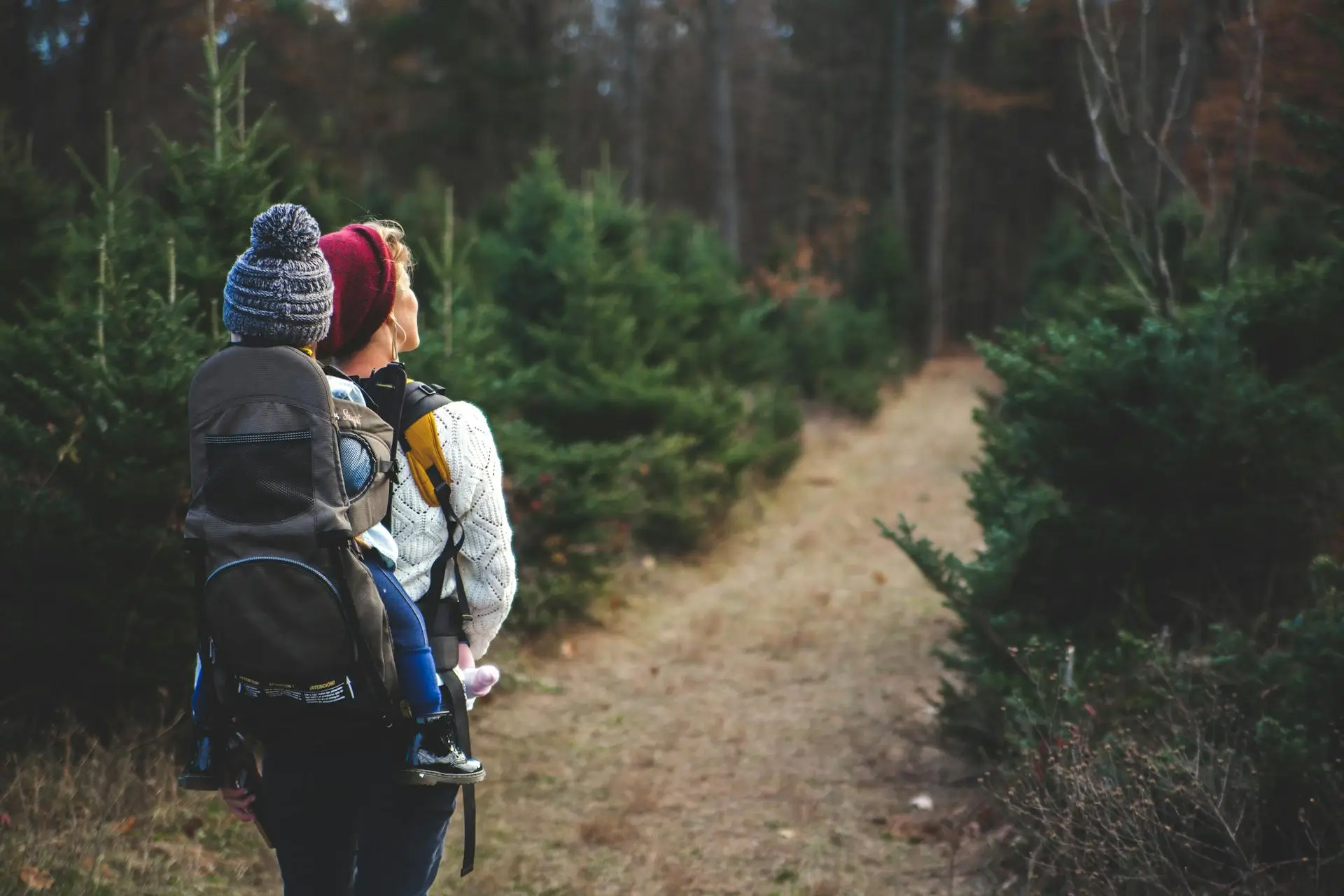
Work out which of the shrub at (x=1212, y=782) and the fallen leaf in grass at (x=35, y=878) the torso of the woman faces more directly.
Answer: the shrub

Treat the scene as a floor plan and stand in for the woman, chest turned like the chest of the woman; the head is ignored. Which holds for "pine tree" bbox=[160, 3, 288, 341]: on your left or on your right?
on your left

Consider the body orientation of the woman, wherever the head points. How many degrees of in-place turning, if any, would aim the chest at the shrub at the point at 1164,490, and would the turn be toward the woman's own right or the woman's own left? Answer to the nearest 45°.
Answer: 0° — they already face it

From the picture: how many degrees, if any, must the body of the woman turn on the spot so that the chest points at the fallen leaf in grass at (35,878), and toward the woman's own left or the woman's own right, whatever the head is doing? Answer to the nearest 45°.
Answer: approximately 90° to the woman's own left

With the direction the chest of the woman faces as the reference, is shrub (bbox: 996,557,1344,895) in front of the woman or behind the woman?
in front

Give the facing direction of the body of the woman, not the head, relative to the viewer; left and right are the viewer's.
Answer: facing away from the viewer and to the right of the viewer

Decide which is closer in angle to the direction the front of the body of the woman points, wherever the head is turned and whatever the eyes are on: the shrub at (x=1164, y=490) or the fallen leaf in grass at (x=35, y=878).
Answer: the shrub

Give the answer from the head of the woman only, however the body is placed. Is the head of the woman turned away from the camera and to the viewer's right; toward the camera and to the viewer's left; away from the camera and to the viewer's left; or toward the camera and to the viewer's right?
away from the camera and to the viewer's right
